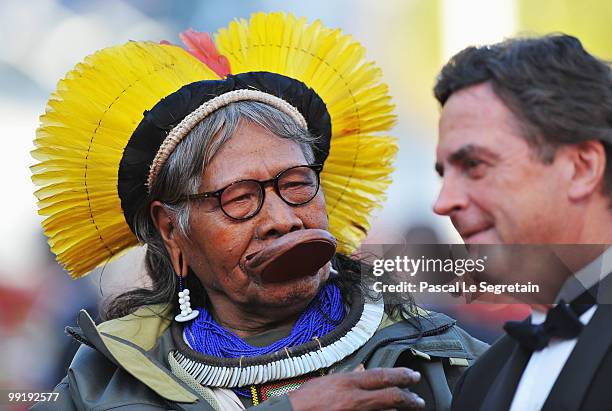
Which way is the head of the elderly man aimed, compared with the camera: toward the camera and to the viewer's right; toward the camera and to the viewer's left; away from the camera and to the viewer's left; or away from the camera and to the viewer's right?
toward the camera and to the viewer's right

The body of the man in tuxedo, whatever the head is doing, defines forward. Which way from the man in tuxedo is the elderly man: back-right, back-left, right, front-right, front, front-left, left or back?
right

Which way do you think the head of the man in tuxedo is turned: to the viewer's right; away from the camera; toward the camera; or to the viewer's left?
to the viewer's left

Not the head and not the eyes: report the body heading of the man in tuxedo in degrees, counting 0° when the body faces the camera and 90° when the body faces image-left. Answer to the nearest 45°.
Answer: approximately 45°

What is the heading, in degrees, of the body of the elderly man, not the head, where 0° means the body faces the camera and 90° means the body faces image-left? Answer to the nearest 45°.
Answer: approximately 315°
